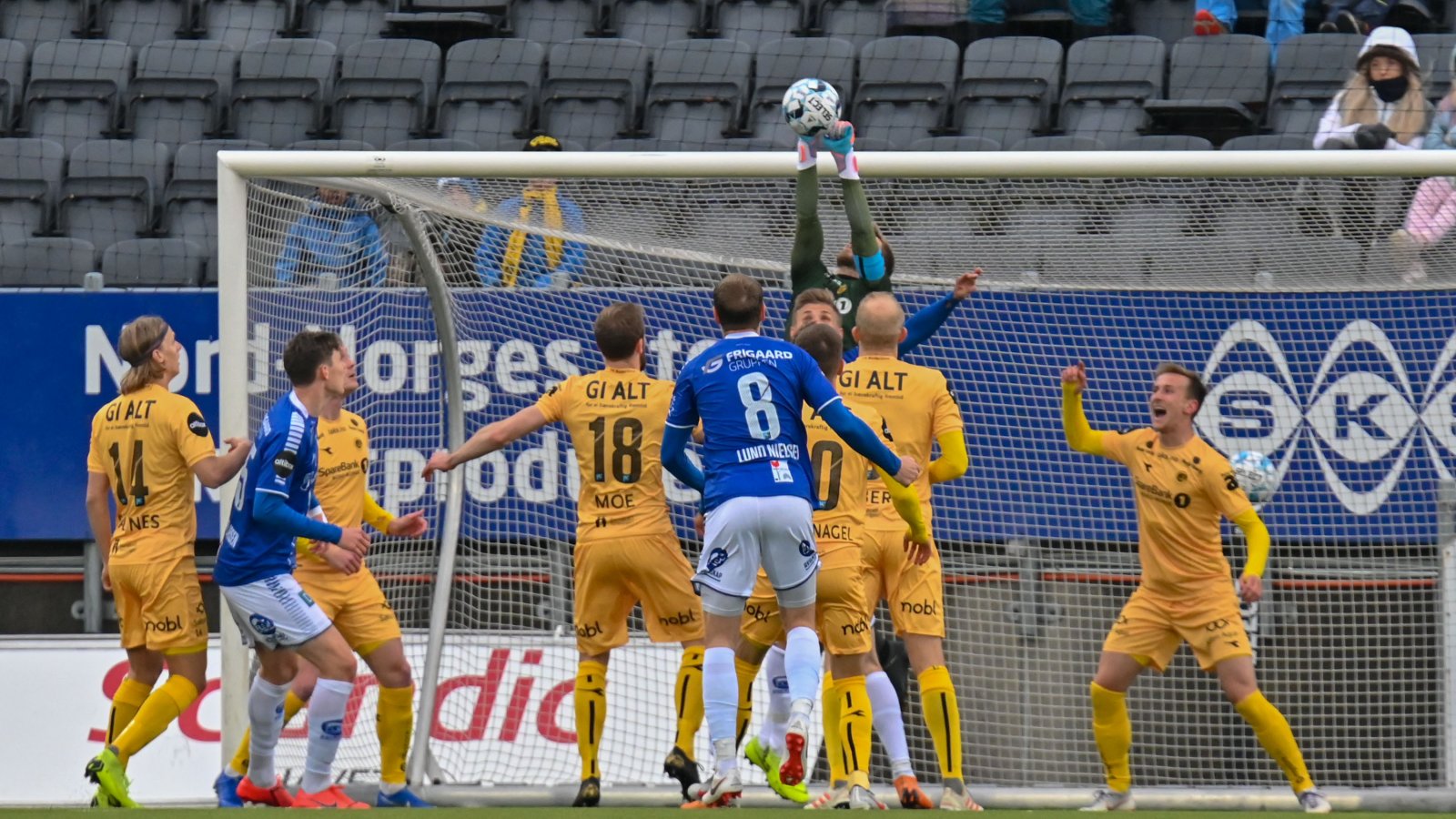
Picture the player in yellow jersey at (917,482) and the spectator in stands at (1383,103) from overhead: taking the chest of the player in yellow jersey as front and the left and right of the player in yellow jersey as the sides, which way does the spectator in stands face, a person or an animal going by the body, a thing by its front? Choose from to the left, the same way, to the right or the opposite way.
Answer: the opposite way

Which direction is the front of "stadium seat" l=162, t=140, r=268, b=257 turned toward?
toward the camera

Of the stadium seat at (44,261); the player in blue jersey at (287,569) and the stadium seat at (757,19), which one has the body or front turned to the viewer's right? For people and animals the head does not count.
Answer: the player in blue jersey

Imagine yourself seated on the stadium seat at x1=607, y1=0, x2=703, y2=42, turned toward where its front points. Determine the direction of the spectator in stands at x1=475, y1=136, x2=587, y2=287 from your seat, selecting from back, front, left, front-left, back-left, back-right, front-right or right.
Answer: front

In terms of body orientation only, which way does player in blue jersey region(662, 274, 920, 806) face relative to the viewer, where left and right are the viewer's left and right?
facing away from the viewer

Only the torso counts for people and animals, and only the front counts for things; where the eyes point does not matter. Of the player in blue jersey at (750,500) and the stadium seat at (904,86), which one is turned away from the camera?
the player in blue jersey

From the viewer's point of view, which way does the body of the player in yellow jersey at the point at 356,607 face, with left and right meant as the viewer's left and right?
facing the viewer and to the right of the viewer

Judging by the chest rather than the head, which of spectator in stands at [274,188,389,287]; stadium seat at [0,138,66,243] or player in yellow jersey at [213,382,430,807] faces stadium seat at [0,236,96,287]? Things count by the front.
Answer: stadium seat at [0,138,66,243]

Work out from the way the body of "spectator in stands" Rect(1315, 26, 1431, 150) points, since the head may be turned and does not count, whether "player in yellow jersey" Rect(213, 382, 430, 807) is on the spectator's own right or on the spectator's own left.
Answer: on the spectator's own right

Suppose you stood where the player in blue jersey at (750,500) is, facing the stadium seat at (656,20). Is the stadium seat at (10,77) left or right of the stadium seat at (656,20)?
left

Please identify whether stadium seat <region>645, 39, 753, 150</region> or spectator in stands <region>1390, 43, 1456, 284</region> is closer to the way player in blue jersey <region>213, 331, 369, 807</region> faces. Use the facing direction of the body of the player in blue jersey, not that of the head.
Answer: the spectator in stands

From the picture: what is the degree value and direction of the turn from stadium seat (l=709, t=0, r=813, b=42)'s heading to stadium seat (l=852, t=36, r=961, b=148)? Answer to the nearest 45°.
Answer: approximately 45° to its left

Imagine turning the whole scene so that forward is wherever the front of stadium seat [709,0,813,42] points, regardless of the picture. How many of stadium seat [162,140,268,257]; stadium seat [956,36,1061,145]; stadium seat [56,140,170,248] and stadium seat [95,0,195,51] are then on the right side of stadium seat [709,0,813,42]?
3

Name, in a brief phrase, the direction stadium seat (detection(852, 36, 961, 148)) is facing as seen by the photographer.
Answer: facing the viewer

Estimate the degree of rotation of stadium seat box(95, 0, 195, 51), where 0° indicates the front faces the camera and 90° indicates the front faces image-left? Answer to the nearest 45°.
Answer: approximately 0°

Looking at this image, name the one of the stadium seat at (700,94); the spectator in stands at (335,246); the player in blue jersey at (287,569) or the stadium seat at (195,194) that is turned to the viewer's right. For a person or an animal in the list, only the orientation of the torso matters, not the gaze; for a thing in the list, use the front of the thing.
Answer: the player in blue jersey

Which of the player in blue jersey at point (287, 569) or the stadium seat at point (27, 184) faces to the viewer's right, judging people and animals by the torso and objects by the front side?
the player in blue jersey

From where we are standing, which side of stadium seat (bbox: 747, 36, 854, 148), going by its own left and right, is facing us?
front
